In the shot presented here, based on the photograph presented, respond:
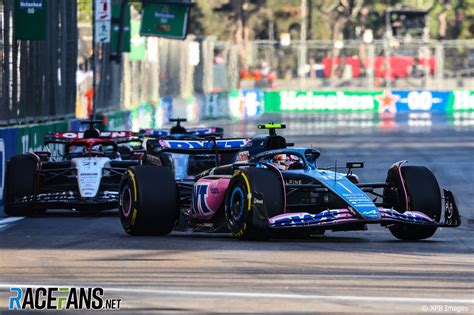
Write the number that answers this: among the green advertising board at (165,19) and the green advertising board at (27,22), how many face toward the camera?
2

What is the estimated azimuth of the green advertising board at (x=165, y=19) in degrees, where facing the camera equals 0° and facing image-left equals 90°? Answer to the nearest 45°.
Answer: approximately 0°

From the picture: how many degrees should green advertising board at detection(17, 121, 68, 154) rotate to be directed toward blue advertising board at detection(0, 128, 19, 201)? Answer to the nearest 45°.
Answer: approximately 45° to its right

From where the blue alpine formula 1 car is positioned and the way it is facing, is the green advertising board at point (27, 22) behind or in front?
behind

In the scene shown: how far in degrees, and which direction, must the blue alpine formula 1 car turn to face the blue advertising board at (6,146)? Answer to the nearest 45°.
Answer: approximately 180°

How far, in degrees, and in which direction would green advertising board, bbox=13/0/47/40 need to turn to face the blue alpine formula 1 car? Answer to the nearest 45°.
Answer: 0° — it already faces it

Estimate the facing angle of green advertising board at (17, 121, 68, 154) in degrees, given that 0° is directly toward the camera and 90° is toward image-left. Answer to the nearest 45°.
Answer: approximately 315°
